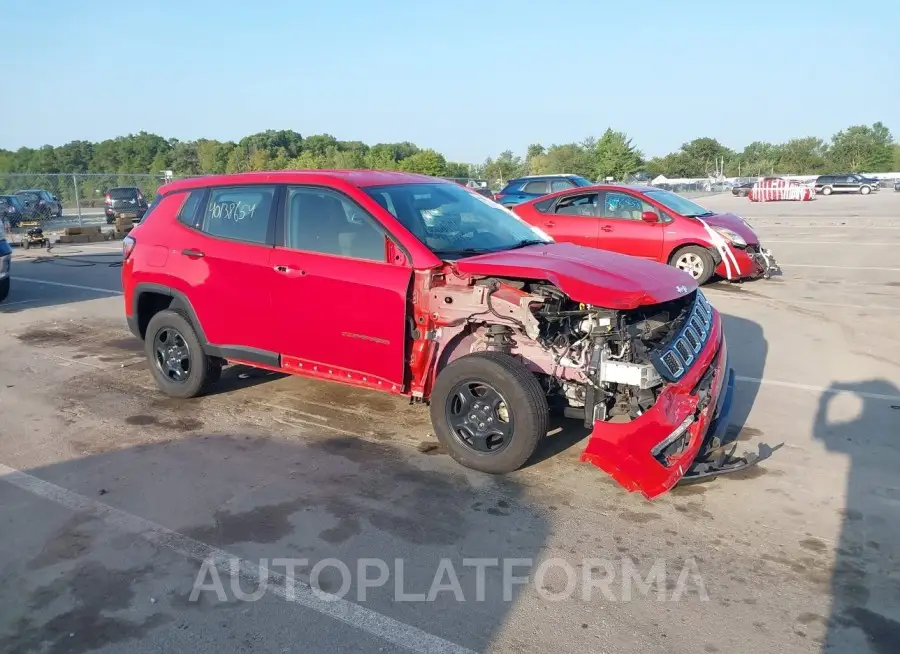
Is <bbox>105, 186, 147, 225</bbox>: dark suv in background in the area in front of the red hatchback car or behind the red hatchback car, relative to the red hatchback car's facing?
behind

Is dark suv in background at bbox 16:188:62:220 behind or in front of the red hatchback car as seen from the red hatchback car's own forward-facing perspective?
behind

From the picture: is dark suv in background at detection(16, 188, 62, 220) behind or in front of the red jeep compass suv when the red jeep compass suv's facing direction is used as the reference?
behind

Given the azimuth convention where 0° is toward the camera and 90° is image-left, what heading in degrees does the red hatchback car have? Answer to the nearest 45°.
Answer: approximately 315°

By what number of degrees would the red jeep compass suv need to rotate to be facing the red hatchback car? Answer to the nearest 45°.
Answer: approximately 90° to its left

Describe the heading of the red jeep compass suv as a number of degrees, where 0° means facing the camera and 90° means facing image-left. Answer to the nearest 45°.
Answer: approximately 315°

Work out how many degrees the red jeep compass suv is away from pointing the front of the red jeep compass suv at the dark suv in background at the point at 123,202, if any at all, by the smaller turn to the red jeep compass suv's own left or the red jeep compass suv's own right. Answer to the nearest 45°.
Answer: approximately 180°

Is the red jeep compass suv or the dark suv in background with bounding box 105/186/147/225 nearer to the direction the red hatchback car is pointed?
the red jeep compass suv
